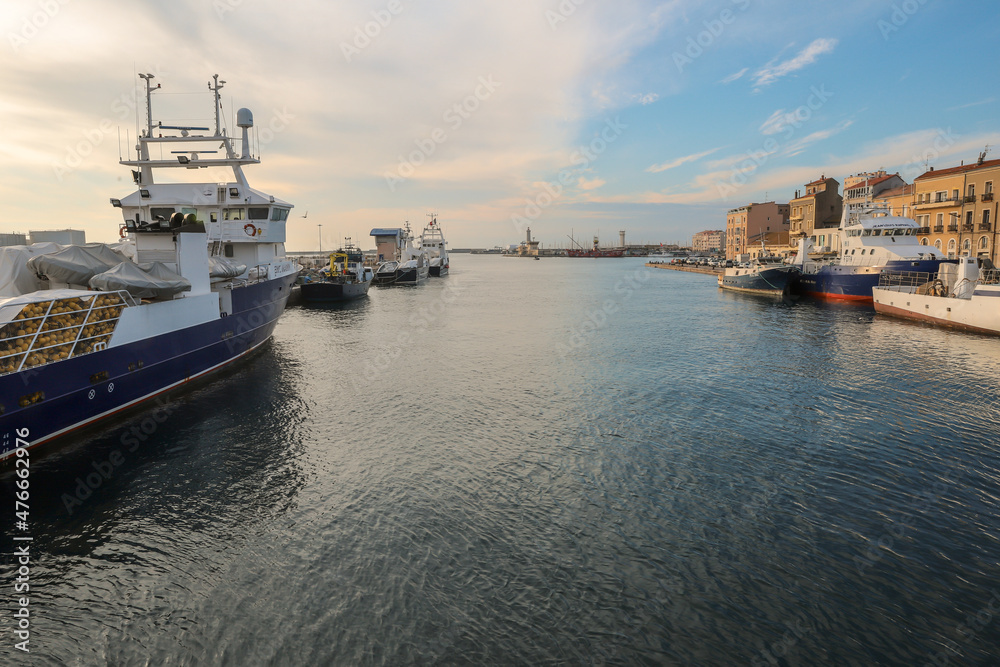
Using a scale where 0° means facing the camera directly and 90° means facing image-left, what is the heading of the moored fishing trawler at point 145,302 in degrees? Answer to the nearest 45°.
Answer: approximately 225°

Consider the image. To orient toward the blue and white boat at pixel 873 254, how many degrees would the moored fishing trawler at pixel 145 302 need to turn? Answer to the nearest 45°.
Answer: approximately 45° to its right

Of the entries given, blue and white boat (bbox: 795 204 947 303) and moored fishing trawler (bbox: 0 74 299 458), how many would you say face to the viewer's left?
0

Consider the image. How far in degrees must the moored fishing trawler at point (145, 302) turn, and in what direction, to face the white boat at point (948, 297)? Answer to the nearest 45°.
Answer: approximately 45° to its right
